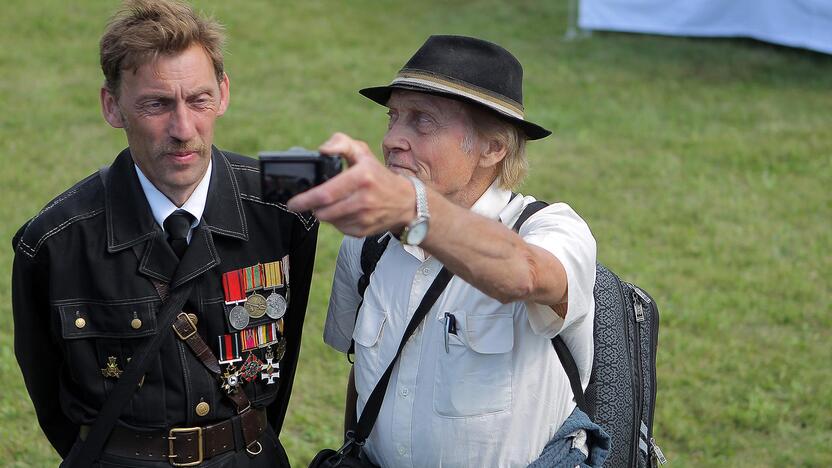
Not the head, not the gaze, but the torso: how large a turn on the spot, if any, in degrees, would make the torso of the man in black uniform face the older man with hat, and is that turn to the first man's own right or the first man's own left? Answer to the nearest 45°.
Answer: approximately 45° to the first man's own left

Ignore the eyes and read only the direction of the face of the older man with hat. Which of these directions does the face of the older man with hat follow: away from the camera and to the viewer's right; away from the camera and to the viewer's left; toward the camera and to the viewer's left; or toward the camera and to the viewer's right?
toward the camera and to the viewer's left

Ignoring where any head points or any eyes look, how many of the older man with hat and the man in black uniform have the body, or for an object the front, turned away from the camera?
0

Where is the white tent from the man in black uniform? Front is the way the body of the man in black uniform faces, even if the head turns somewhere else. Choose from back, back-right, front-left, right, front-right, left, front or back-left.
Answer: back-left

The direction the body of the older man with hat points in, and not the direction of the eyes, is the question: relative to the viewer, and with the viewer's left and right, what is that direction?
facing the viewer and to the left of the viewer

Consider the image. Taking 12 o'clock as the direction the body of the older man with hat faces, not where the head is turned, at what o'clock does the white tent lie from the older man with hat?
The white tent is roughly at 5 o'clock from the older man with hat.

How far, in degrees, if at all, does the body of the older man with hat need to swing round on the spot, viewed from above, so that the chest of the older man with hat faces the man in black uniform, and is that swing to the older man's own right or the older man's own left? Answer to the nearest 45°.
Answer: approximately 45° to the older man's own right

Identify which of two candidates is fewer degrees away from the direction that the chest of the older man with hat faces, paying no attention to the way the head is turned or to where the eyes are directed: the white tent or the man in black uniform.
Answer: the man in black uniform

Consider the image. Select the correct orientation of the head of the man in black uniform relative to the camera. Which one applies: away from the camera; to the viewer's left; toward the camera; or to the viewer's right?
toward the camera

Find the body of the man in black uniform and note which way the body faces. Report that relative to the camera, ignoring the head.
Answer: toward the camera
